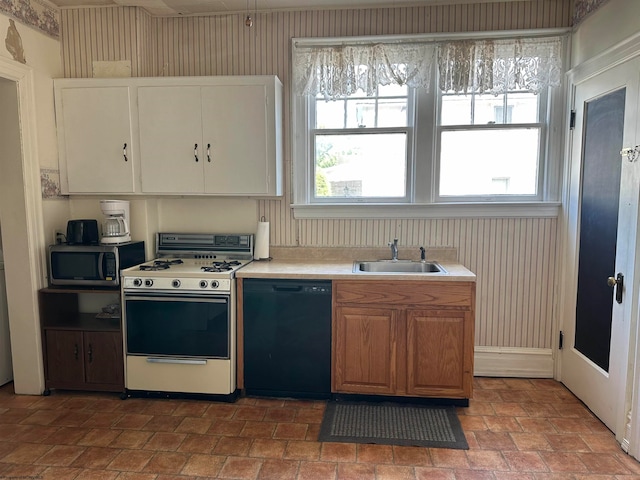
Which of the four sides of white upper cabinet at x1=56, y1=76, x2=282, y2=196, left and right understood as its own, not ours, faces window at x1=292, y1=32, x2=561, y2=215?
left

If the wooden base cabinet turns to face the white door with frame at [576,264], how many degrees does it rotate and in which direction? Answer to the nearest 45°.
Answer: approximately 90° to its left

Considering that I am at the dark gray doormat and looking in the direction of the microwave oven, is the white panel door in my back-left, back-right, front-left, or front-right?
back-right

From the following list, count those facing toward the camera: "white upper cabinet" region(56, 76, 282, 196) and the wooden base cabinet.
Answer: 2

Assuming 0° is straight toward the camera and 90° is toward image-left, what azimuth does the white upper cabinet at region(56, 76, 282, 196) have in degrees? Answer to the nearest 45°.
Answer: approximately 0°
